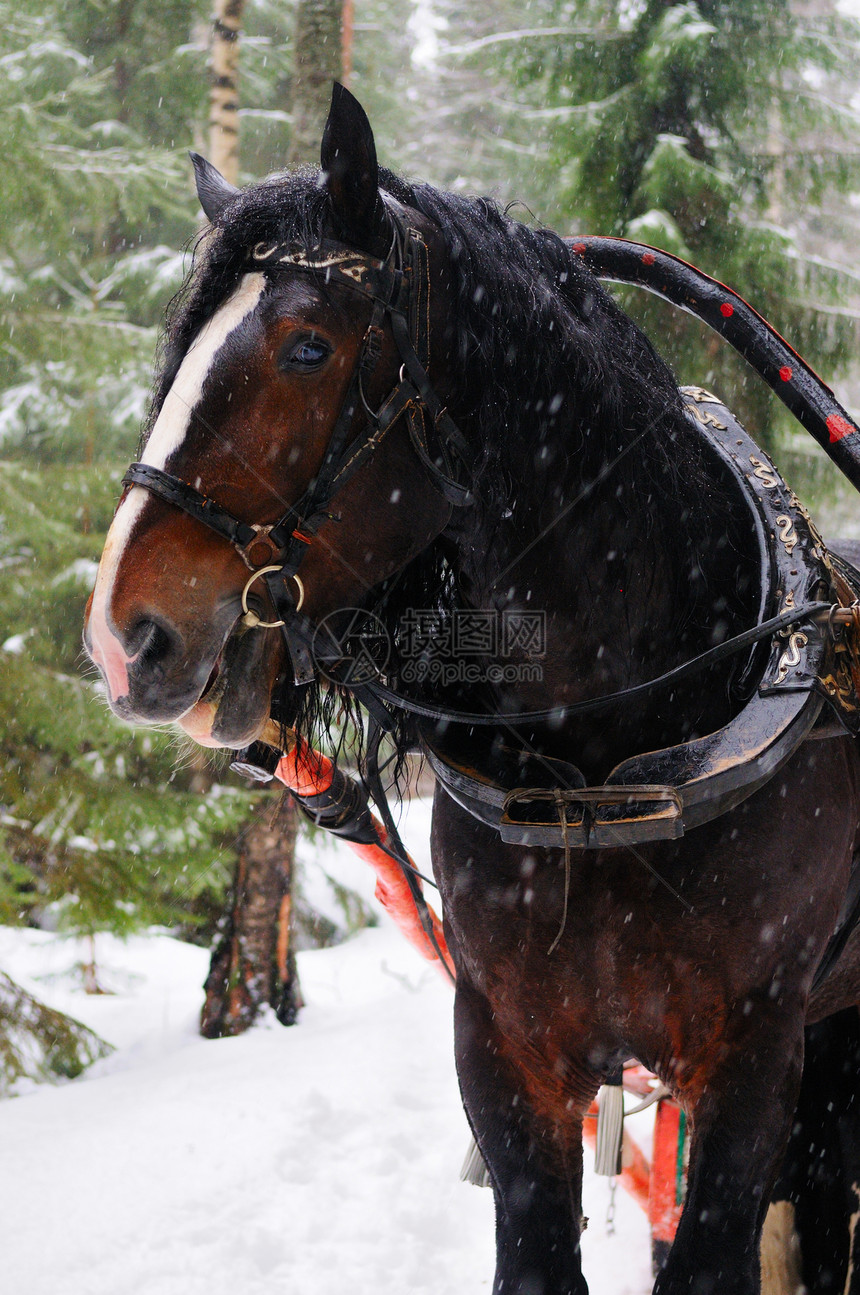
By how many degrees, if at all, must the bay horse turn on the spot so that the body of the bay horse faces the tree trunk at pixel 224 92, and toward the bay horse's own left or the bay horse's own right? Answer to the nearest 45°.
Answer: approximately 135° to the bay horse's own right

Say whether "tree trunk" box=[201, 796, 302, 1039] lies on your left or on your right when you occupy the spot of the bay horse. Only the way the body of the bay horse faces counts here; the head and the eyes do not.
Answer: on your right

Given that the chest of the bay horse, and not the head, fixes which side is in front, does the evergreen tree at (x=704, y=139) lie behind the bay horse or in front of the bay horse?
behind

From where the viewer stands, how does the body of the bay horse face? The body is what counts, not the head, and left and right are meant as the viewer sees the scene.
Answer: facing the viewer and to the left of the viewer
